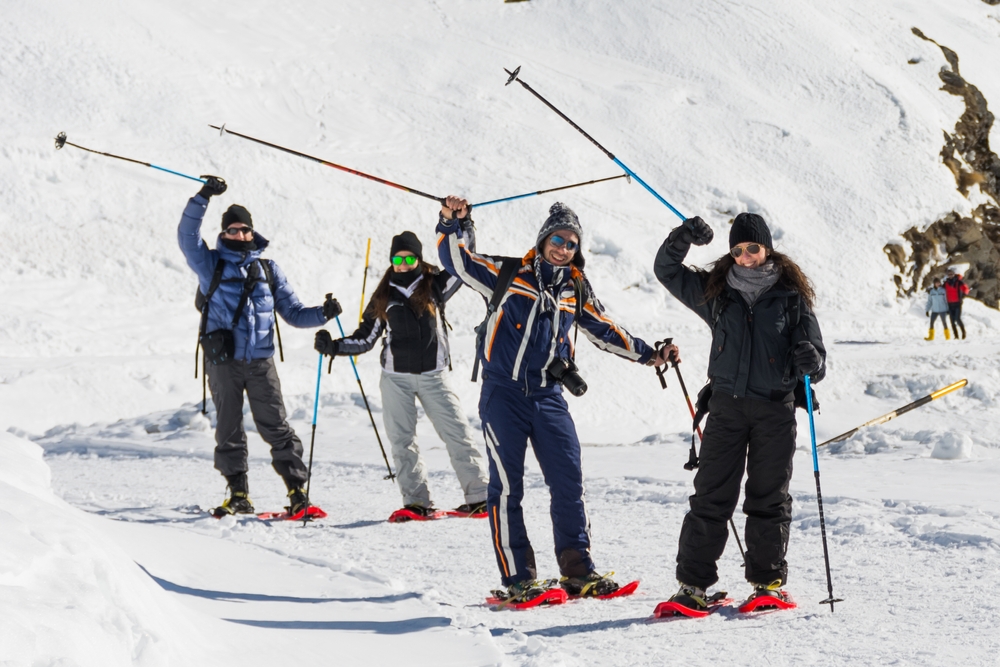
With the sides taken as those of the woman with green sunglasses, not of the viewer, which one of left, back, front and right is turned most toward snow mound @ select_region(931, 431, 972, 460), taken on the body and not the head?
left

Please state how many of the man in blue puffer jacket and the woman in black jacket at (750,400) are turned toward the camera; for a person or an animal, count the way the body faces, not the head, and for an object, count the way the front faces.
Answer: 2

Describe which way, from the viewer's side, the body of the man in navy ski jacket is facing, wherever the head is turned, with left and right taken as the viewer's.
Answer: facing the viewer and to the right of the viewer

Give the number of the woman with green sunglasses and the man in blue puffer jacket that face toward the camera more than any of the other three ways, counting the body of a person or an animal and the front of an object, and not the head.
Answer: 2

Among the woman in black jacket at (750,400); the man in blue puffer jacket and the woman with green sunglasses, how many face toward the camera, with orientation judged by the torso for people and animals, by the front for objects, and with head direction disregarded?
3

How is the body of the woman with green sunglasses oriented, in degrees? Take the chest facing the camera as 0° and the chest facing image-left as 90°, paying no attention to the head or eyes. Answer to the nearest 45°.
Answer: approximately 0°

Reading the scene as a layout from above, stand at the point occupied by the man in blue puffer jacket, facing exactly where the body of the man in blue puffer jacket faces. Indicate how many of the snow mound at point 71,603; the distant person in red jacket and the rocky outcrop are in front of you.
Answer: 1
